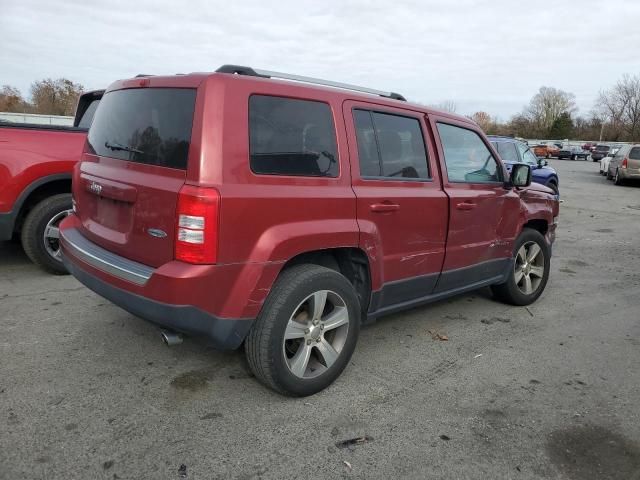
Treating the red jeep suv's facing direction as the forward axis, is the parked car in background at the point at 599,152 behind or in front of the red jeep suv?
in front

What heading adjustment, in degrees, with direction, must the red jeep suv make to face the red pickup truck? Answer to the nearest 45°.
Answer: approximately 90° to its left

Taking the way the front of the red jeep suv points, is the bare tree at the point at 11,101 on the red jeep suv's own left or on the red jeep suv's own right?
on the red jeep suv's own left

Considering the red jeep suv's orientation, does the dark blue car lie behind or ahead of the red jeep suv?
ahead

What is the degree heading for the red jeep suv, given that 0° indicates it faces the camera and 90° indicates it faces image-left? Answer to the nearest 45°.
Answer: approximately 225°

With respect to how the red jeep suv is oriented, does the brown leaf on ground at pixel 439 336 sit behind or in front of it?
in front
